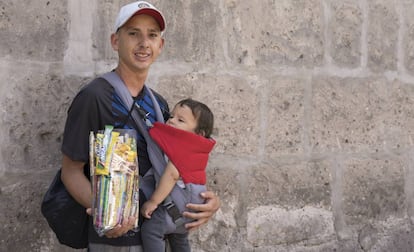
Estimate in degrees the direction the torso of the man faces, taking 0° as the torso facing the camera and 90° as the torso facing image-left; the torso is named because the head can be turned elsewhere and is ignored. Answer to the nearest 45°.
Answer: approximately 315°
